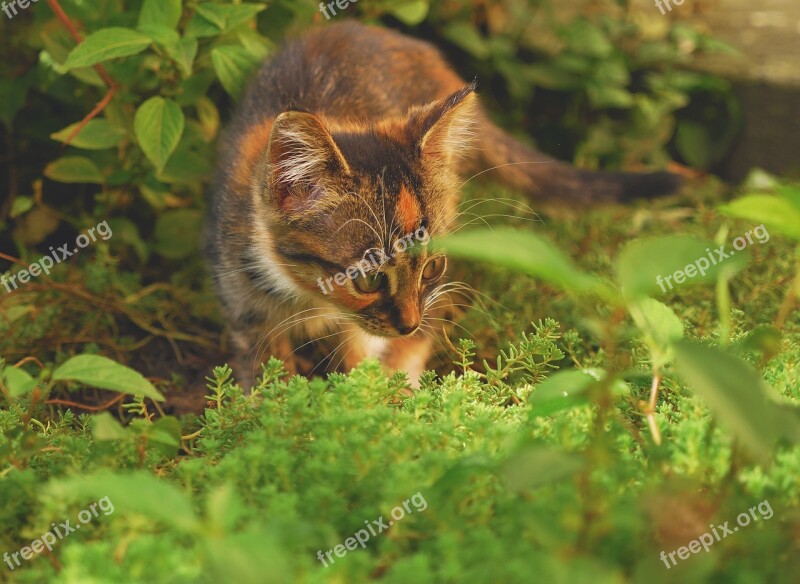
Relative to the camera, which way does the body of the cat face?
toward the camera
